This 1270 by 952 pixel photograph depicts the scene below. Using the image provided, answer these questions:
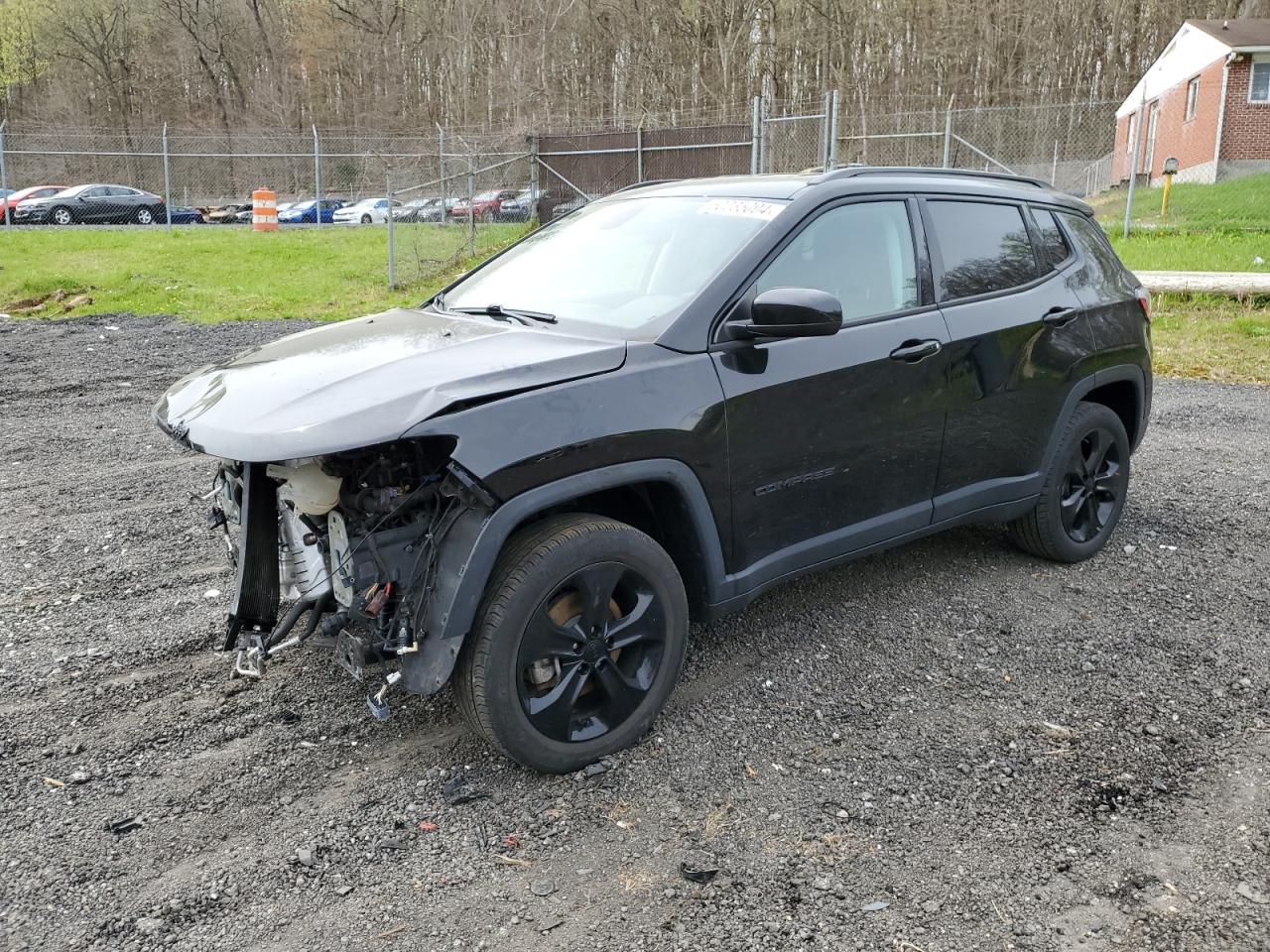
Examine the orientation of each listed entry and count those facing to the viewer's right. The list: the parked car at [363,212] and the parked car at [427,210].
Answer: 0

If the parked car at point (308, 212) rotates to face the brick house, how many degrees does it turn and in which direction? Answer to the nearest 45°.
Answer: approximately 135° to its left

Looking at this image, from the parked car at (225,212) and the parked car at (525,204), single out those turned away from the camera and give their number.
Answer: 0

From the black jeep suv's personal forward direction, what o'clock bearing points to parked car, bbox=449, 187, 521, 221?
The parked car is roughly at 4 o'clock from the black jeep suv.

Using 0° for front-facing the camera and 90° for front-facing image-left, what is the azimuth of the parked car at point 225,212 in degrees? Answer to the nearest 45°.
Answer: approximately 45°

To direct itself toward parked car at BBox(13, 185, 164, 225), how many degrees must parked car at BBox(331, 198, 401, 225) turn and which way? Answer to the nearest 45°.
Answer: approximately 45° to its right

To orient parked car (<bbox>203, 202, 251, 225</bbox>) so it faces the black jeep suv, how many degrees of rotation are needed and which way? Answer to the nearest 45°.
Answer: approximately 45° to its left

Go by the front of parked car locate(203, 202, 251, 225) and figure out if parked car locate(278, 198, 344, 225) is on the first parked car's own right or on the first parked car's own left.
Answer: on the first parked car's own left

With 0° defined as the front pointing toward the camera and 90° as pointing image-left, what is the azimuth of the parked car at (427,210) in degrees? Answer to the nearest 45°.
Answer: approximately 45°
